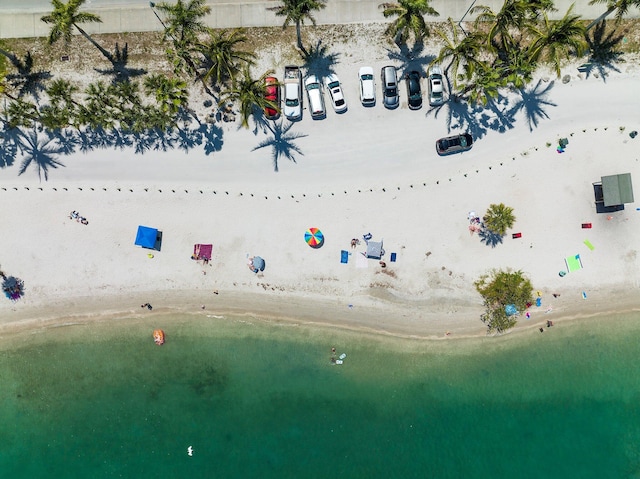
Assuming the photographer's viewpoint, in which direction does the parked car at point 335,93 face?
facing away from the viewer

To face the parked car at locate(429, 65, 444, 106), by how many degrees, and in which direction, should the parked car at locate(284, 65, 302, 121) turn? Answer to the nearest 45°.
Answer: approximately 90° to its left

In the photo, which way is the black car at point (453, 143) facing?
to the viewer's right

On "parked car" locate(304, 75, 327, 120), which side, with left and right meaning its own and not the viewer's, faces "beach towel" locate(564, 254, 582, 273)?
right

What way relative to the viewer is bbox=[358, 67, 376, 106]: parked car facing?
away from the camera

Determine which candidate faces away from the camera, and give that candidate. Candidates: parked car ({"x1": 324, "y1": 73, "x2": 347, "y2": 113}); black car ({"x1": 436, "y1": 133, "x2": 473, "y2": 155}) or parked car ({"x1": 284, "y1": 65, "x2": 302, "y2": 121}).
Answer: parked car ({"x1": 324, "y1": 73, "x2": 347, "y2": 113})

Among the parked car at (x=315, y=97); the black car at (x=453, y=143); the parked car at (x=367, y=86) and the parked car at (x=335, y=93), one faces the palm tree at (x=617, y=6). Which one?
the black car

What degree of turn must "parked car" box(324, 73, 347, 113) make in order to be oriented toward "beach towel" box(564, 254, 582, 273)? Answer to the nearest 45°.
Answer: approximately 90° to its right

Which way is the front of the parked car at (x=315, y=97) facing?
away from the camera

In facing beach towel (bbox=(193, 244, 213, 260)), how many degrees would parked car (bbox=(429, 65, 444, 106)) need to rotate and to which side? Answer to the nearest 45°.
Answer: approximately 90° to its left
